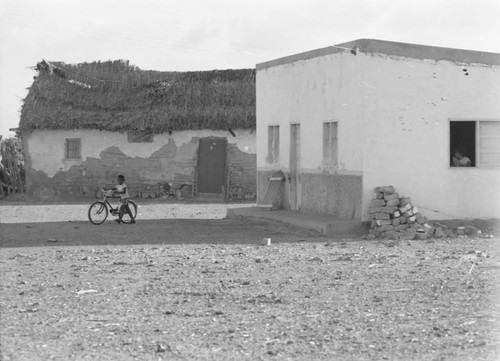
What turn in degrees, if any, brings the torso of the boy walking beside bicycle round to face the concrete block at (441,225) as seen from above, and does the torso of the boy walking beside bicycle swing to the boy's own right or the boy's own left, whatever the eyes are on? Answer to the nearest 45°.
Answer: approximately 135° to the boy's own left

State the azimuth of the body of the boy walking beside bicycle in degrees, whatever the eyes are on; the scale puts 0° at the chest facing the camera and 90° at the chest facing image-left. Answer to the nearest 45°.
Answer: approximately 90°

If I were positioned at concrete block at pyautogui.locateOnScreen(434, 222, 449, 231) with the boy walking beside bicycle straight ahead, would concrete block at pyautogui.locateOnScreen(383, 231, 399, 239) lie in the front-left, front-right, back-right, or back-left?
front-left

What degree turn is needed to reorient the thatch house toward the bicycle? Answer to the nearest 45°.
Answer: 0° — it already faces it

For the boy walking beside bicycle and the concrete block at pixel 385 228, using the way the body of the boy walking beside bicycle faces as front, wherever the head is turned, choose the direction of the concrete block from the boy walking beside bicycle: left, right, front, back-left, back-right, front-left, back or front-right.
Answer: back-left

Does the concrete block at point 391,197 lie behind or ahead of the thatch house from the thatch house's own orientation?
ahead

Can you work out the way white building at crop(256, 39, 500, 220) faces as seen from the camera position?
facing the viewer and to the left of the viewer

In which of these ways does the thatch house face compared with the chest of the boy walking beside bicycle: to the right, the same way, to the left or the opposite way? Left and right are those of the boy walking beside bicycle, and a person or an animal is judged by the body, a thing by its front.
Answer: to the left

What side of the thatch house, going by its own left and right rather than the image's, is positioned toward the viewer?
front

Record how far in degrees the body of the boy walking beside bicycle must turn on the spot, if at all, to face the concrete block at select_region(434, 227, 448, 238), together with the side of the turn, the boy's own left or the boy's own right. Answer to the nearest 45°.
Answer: approximately 135° to the boy's own left
